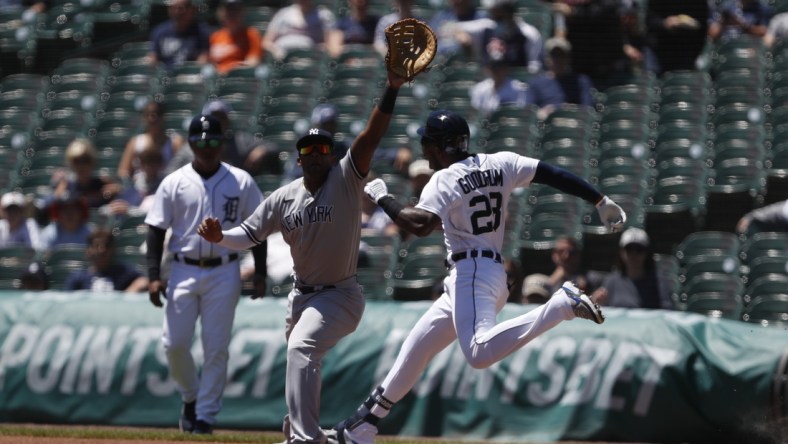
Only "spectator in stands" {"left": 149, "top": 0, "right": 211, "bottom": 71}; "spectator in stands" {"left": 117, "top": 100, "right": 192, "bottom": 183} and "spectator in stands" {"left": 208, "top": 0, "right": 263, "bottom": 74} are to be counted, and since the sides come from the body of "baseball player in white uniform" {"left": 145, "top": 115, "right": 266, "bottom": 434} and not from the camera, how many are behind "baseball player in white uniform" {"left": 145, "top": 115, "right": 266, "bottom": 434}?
3

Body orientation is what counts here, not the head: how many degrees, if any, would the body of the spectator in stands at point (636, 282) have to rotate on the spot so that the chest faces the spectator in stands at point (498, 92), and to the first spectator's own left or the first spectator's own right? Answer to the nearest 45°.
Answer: approximately 135° to the first spectator's own right

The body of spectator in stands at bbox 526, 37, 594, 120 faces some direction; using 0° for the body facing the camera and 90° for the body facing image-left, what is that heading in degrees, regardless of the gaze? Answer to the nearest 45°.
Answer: approximately 0°

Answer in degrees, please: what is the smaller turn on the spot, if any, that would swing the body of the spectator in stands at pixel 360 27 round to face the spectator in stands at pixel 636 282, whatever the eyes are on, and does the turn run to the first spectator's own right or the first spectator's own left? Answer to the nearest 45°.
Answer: approximately 45° to the first spectator's own left
